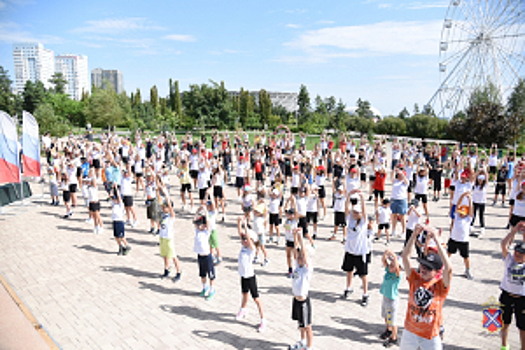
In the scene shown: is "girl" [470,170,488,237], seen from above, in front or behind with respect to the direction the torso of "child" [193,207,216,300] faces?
behind

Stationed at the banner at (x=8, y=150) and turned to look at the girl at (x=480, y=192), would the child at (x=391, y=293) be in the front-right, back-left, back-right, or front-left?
front-right

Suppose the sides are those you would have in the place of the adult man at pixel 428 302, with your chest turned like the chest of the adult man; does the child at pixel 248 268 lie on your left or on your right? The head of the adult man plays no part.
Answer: on your right

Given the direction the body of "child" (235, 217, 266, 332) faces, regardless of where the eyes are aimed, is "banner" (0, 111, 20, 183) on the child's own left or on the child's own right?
on the child's own right

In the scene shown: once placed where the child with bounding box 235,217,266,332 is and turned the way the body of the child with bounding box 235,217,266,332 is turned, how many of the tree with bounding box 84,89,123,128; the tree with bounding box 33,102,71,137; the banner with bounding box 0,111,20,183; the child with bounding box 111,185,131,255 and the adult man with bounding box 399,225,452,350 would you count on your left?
1

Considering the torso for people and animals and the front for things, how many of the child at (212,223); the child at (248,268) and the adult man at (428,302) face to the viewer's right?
0

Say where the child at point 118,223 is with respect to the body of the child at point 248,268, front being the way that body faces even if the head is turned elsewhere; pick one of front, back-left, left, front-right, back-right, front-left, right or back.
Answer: right

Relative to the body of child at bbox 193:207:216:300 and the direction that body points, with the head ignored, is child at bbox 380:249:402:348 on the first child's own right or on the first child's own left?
on the first child's own left

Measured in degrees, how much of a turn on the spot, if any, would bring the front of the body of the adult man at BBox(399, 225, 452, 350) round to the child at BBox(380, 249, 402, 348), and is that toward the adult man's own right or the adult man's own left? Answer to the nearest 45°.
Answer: approximately 135° to the adult man's own right

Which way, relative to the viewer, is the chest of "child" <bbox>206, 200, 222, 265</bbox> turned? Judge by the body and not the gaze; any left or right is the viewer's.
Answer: facing the viewer and to the left of the viewer

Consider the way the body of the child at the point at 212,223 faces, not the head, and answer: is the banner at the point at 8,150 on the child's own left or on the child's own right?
on the child's own right

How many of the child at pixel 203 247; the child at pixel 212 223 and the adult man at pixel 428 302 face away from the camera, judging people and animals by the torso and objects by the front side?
0

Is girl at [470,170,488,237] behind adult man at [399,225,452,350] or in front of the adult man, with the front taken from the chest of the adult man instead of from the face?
behind
